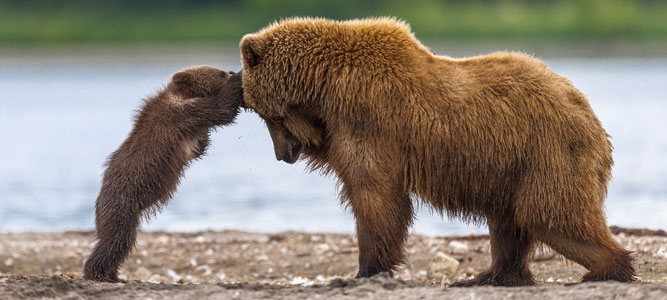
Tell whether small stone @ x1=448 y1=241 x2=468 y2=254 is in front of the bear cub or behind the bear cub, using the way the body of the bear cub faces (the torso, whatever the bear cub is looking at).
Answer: in front

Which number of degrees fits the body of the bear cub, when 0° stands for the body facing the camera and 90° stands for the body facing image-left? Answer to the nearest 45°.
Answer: approximately 270°

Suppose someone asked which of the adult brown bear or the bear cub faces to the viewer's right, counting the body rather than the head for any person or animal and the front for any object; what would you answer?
the bear cub

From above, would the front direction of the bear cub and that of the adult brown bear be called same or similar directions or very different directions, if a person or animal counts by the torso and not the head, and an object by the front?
very different directions

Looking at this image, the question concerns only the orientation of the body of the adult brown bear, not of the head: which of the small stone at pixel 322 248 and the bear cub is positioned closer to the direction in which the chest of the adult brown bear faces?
the bear cub

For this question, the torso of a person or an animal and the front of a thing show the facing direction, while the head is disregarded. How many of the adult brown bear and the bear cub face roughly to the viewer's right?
1

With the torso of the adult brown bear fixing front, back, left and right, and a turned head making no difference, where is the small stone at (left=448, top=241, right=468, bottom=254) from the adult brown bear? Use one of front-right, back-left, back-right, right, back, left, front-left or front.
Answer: right

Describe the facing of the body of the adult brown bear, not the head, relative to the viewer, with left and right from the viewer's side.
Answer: facing to the left of the viewer
